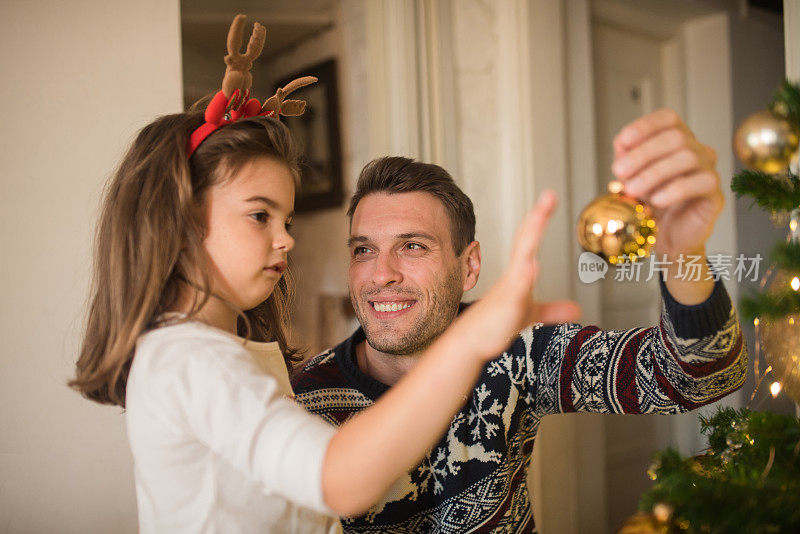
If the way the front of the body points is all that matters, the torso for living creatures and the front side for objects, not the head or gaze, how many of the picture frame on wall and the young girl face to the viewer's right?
1

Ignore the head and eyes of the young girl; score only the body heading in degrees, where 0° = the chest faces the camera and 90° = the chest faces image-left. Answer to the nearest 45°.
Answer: approximately 270°

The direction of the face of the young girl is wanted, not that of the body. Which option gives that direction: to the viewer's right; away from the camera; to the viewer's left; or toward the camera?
to the viewer's right

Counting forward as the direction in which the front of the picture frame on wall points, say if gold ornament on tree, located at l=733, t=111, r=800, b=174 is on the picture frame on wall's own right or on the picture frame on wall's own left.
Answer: on the picture frame on wall's own left

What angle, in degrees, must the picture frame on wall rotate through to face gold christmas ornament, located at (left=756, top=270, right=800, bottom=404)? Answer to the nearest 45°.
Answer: approximately 45° to its left
